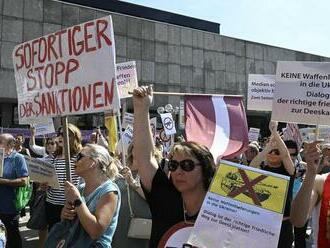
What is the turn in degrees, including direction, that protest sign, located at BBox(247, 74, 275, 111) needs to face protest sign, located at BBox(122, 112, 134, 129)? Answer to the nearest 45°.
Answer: approximately 135° to its right

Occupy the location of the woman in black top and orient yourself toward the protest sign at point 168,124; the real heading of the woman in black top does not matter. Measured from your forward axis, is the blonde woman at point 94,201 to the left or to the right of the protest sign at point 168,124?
left

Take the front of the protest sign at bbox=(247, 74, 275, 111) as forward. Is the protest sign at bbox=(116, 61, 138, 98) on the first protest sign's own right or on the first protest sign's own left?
on the first protest sign's own right

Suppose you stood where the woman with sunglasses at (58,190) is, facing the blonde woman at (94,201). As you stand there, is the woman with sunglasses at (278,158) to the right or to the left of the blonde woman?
left
